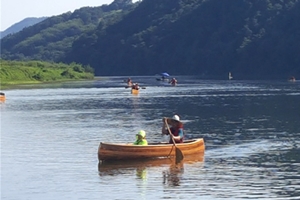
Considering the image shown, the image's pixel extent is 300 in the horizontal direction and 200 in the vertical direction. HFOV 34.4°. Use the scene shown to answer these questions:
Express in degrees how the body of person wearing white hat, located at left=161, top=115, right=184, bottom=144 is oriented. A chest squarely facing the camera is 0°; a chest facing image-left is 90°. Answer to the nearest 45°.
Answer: approximately 90°

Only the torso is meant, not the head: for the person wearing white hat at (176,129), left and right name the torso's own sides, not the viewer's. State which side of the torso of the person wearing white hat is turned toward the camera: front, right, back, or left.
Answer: left
